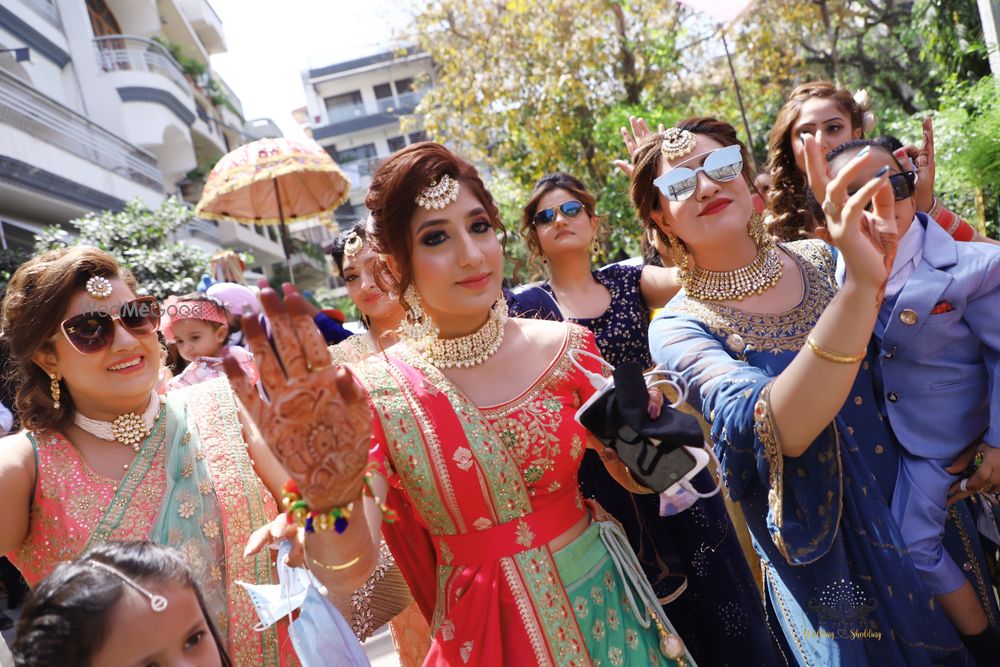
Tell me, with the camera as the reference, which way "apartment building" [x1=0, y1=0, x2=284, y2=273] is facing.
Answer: facing the viewer and to the right of the viewer

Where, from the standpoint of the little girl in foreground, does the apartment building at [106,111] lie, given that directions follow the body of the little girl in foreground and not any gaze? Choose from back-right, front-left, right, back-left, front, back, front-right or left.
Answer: back-left

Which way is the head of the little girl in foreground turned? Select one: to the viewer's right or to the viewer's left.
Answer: to the viewer's right

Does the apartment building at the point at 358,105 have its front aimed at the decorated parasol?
yes

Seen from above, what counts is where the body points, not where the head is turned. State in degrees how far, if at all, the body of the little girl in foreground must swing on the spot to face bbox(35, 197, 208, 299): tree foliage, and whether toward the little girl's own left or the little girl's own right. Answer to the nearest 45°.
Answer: approximately 135° to the little girl's own left

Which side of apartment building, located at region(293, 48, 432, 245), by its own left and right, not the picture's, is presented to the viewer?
front

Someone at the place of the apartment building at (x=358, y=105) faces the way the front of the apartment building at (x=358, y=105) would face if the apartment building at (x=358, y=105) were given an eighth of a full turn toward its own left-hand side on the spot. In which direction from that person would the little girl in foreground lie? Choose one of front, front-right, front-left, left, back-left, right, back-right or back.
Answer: front-right

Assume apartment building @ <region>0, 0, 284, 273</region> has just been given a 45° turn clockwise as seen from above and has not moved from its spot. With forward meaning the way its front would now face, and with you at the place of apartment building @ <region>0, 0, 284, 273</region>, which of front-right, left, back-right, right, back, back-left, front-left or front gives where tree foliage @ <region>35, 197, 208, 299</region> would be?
front

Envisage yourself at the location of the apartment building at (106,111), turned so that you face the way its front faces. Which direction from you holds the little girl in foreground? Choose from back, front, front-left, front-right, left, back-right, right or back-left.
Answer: front-right

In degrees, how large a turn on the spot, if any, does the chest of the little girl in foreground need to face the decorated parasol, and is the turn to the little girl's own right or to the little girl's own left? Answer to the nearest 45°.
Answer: approximately 135° to the little girl's own left
